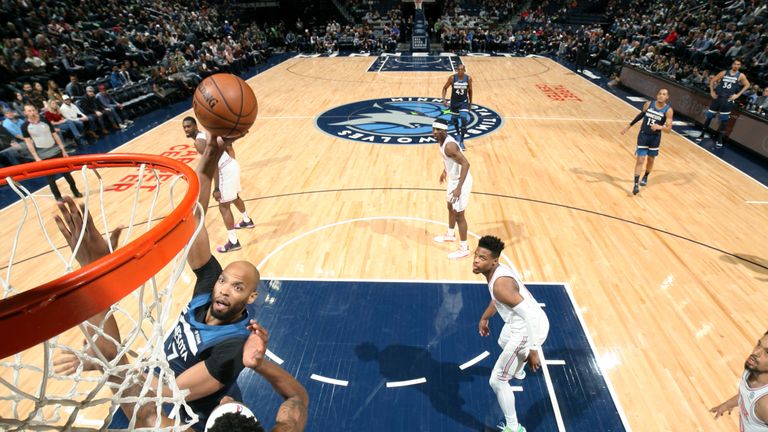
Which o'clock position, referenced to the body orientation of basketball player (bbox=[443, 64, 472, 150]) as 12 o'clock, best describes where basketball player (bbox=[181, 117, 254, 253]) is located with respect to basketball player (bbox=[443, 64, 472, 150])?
basketball player (bbox=[181, 117, 254, 253]) is roughly at 1 o'clock from basketball player (bbox=[443, 64, 472, 150]).

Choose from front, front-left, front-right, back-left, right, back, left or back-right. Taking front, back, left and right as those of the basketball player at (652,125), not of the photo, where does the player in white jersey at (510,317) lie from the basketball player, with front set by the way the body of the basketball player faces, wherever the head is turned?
front

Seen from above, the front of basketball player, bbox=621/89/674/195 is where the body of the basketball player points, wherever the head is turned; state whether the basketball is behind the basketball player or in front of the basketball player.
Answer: in front

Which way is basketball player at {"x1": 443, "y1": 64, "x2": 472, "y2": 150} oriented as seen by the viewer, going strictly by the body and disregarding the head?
toward the camera

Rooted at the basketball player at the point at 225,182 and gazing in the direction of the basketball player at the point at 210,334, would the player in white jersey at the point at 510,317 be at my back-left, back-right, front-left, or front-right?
front-left

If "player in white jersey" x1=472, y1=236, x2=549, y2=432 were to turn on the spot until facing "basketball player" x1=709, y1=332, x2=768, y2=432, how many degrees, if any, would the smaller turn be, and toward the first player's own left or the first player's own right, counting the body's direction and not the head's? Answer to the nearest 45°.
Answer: approximately 180°

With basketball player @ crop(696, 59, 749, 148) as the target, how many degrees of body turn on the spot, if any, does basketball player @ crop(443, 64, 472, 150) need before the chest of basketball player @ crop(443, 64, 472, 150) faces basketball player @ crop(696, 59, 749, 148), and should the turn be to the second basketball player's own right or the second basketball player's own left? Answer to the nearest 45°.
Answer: approximately 90° to the second basketball player's own left

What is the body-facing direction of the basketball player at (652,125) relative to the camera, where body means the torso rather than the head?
toward the camera

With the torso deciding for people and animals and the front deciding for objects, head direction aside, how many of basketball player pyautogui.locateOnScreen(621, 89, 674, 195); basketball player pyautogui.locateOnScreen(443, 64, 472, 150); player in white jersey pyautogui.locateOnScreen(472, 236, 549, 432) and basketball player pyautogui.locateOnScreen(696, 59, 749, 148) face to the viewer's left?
1

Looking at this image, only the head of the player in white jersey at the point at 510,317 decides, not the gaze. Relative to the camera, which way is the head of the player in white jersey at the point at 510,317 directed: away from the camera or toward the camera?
toward the camera

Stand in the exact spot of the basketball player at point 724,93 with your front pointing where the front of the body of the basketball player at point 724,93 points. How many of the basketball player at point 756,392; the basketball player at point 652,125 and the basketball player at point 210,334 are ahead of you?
3

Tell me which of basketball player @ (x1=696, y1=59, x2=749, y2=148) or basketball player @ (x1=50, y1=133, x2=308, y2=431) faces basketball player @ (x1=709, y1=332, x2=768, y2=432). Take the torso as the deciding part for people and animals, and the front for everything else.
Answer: basketball player @ (x1=696, y1=59, x2=749, y2=148)
